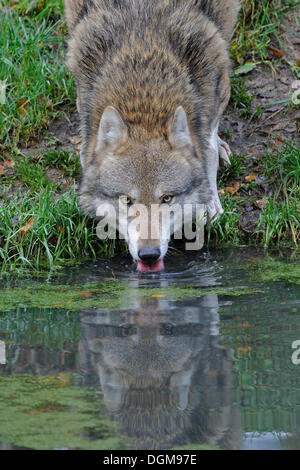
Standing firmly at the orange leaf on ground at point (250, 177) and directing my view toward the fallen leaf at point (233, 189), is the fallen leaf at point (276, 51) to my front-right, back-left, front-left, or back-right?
back-right

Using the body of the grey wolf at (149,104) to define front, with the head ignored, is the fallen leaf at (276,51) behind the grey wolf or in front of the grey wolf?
behind

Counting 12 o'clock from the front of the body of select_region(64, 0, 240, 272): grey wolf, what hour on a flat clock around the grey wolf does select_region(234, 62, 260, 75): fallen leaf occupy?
The fallen leaf is roughly at 7 o'clock from the grey wolf.

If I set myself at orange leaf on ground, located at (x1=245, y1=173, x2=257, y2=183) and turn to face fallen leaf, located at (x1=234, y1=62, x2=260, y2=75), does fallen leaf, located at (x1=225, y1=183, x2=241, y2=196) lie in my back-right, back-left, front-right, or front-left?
back-left

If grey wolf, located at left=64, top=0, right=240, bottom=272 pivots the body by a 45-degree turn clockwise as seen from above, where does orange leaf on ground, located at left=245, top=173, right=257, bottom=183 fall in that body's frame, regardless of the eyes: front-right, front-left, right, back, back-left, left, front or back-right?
back

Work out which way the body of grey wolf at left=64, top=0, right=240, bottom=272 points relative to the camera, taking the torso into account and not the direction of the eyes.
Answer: toward the camera
